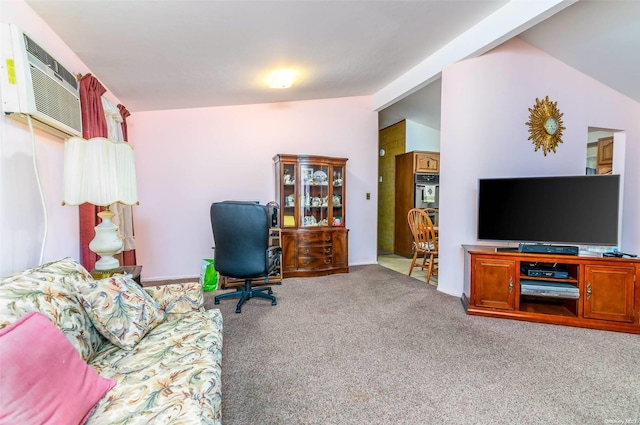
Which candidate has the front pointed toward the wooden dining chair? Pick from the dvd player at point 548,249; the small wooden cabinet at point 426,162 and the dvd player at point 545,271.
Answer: the small wooden cabinet

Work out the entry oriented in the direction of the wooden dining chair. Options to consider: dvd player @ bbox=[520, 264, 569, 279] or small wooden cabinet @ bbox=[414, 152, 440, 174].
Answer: the small wooden cabinet

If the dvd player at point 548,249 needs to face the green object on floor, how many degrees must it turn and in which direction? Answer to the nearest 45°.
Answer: approximately 45° to its right

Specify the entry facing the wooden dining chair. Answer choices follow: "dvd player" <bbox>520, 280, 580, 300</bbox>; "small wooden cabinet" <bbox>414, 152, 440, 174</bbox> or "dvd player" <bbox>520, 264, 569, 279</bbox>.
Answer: the small wooden cabinet

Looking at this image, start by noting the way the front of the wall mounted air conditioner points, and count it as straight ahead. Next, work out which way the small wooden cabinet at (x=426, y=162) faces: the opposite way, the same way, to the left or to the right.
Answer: to the right

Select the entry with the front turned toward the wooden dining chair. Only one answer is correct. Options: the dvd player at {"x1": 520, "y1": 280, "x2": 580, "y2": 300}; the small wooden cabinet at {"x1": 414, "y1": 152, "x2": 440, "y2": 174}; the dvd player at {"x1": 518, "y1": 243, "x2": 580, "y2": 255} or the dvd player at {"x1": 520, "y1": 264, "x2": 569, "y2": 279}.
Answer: the small wooden cabinet

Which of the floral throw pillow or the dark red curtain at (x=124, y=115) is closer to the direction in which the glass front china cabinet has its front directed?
the floral throw pillow
